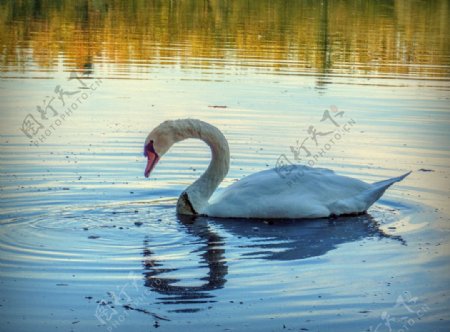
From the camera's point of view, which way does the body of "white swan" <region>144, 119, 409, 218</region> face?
to the viewer's left
